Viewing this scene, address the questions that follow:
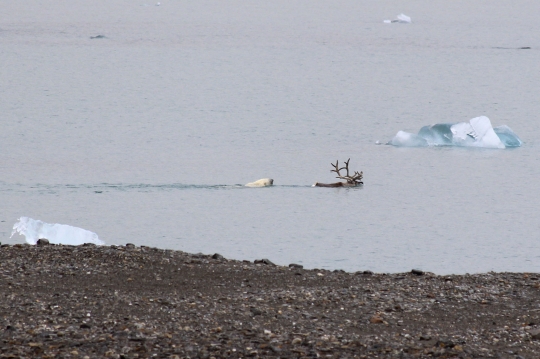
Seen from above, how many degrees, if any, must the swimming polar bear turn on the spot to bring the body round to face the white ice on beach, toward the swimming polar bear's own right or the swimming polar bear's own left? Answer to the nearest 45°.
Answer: approximately 135° to the swimming polar bear's own right

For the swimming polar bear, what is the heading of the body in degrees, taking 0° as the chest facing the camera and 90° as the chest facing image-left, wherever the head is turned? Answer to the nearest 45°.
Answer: approximately 270°

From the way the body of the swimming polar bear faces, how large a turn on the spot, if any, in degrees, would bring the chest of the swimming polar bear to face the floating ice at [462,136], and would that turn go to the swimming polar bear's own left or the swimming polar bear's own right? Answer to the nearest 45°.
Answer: approximately 45° to the swimming polar bear's own left

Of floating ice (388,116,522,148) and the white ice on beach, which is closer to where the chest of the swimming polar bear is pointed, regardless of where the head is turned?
the floating ice
